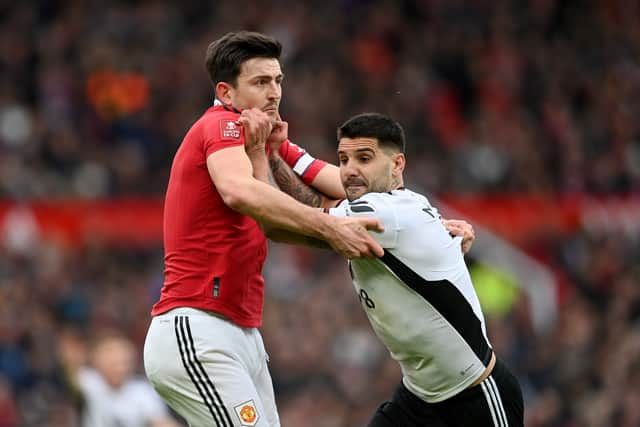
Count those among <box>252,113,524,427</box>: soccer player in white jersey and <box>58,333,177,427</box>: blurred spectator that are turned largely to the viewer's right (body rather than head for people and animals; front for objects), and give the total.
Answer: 0

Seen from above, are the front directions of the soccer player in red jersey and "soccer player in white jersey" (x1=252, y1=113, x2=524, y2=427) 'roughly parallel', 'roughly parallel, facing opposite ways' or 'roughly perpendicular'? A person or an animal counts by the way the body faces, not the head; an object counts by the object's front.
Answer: roughly parallel, facing opposite ways

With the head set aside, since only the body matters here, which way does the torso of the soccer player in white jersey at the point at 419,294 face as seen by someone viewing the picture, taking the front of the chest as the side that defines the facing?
to the viewer's left

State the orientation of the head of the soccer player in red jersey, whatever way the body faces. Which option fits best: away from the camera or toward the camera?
toward the camera

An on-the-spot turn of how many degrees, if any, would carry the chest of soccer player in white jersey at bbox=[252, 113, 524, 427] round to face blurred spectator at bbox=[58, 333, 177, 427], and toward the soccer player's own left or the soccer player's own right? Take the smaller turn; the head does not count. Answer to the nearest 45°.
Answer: approximately 45° to the soccer player's own right

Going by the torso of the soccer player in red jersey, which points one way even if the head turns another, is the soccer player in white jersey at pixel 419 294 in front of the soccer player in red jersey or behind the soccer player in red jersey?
in front

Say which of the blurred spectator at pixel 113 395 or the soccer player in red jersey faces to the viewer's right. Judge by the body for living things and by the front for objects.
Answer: the soccer player in red jersey

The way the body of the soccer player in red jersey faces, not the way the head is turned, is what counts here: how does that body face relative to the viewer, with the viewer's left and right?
facing to the right of the viewer

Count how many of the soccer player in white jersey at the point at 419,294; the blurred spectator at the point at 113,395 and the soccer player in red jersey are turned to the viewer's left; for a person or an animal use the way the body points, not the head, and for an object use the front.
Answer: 1

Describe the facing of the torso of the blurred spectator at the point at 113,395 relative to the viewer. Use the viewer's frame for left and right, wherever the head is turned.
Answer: facing the viewer

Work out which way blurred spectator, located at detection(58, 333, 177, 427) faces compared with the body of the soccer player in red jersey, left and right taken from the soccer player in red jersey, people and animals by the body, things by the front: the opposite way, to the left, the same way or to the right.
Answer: to the right
